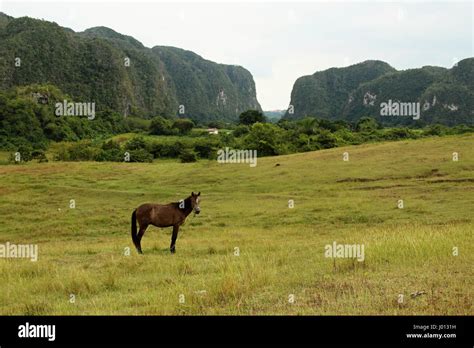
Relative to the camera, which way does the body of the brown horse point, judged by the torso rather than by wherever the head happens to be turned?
to the viewer's right
